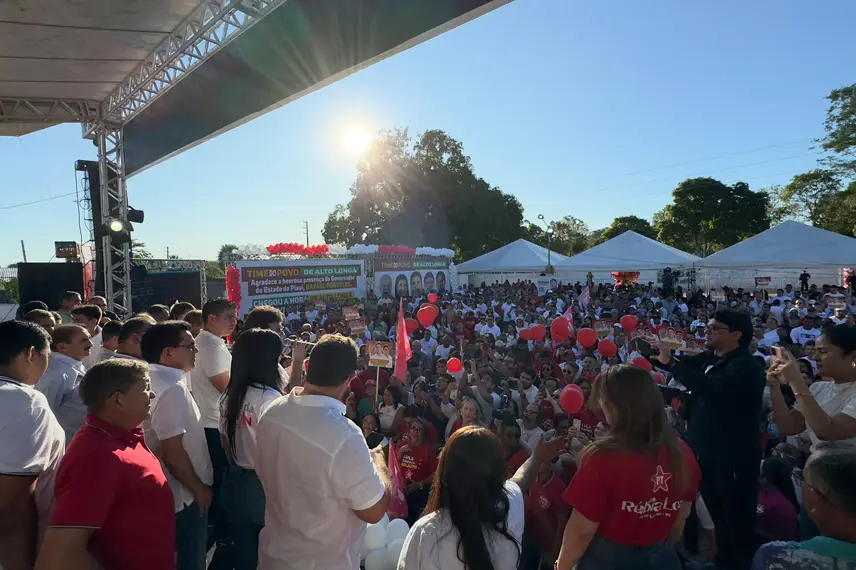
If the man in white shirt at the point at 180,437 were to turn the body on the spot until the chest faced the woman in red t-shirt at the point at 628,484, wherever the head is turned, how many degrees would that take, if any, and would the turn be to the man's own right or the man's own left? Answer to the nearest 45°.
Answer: approximately 45° to the man's own right

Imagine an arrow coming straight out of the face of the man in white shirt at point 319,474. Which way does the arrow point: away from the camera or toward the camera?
away from the camera

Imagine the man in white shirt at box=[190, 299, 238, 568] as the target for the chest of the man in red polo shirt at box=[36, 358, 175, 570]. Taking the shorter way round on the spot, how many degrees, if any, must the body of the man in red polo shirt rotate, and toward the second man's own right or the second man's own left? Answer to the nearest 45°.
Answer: approximately 45° to the second man's own left

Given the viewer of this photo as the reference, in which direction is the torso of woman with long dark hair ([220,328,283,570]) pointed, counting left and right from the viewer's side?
facing away from the viewer and to the right of the viewer

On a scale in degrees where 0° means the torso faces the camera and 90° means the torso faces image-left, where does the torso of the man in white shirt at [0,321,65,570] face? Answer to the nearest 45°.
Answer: approximately 225°

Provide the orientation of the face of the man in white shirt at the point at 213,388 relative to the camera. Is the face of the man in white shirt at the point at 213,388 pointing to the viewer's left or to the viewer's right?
to the viewer's right

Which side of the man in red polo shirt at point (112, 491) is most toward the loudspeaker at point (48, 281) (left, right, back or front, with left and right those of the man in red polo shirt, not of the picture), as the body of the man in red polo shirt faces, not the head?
left

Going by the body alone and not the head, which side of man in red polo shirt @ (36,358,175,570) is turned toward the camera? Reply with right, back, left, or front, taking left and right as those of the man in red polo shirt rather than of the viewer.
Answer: right

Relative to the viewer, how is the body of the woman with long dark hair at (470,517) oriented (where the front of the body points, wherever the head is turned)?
away from the camera
